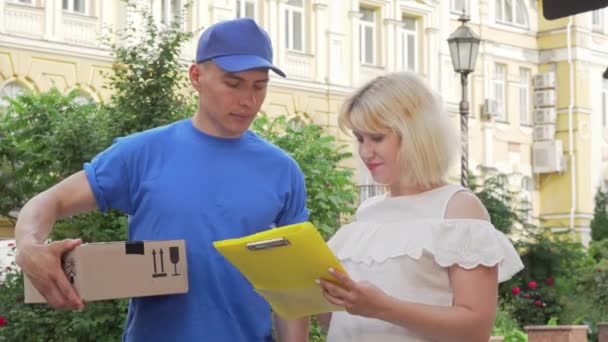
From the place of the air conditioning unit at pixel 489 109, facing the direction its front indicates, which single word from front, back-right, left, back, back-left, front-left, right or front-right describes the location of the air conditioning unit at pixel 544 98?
left

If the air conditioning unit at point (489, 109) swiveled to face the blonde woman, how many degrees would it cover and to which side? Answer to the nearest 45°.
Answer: approximately 45° to its right

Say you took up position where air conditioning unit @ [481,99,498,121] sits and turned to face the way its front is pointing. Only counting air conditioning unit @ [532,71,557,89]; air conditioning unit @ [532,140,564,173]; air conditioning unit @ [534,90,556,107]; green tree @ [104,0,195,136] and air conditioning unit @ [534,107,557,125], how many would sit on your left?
4

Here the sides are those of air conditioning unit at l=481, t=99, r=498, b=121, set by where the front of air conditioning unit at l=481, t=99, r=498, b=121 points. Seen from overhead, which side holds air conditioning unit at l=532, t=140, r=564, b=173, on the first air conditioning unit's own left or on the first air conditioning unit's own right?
on the first air conditioning unit's own left

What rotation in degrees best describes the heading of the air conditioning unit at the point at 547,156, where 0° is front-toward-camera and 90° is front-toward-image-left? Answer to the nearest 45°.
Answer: approximately 45°

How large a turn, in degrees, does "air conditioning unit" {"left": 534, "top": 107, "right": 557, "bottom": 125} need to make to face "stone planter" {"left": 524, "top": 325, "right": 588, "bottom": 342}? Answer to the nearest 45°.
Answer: approximately 45° to its left

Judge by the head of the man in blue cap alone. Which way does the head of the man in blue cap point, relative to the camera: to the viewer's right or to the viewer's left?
to the viewer's right
